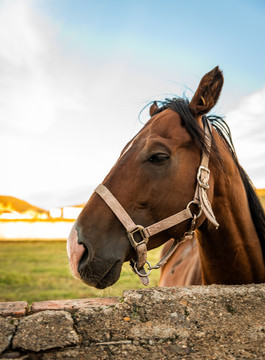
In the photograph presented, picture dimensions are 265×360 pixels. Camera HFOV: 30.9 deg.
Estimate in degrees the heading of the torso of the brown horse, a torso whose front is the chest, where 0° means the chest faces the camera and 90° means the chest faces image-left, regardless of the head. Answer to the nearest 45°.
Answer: approximately 90°
